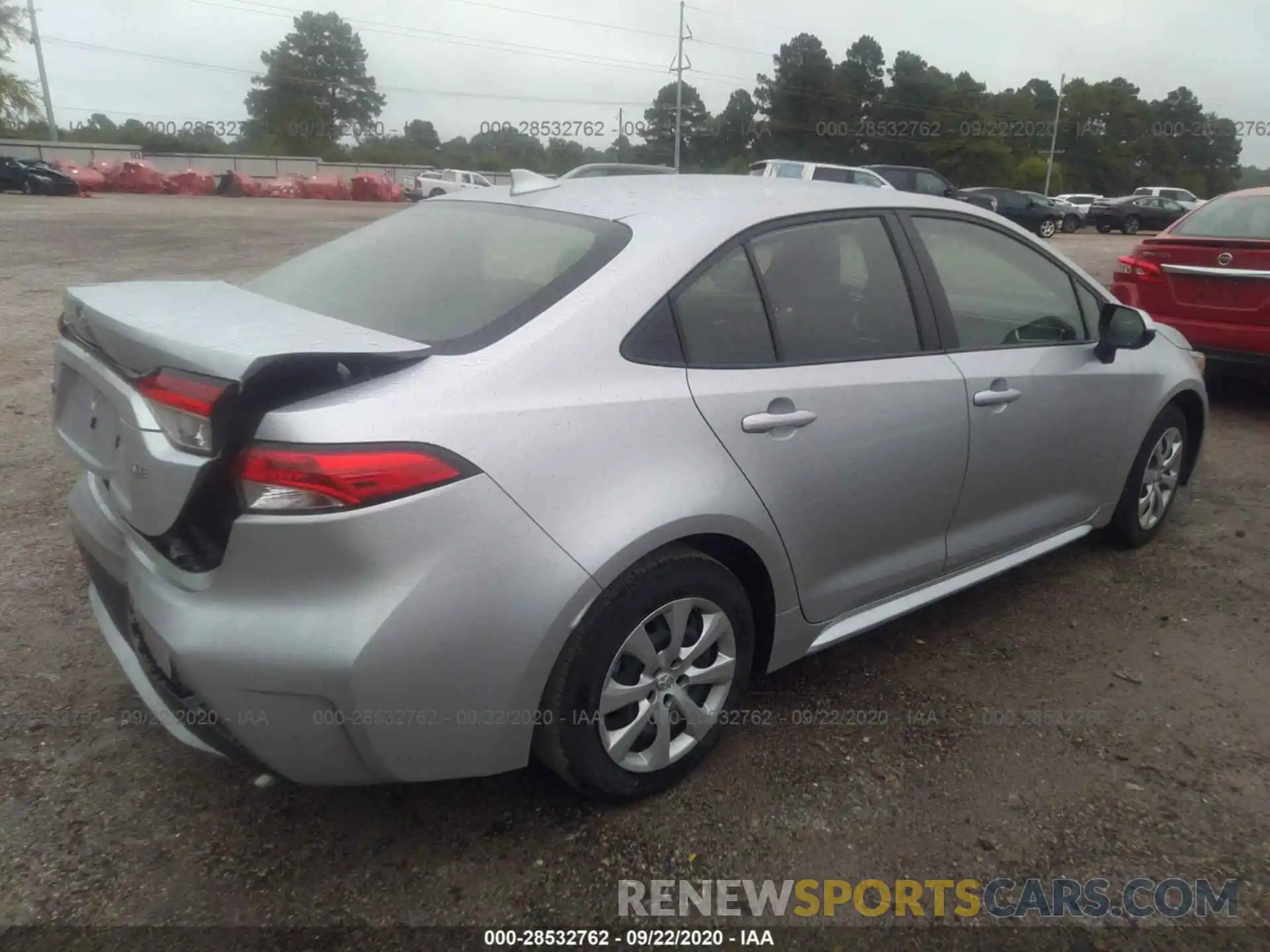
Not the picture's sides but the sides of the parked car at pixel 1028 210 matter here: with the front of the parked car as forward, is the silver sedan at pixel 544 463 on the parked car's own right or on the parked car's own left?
on the parked car's own right

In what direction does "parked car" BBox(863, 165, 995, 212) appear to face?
to the viewer's right

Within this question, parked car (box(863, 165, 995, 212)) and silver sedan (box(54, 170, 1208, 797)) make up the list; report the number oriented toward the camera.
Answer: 0

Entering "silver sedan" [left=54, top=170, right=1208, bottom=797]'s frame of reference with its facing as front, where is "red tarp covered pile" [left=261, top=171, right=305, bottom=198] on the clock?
The red tarp covered pile is roughly at 10 o'clock from the silver sedan.

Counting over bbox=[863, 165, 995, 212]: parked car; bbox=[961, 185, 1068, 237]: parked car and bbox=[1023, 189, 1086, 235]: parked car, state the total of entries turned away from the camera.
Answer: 0

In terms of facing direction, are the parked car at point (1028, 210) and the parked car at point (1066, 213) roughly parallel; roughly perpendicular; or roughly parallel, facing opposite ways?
roughly parallel

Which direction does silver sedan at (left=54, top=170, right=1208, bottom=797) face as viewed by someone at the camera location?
facing away from the viewer and to the right of the viewer

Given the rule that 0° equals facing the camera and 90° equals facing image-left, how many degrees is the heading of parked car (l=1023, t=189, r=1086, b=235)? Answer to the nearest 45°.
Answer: approximately 315°

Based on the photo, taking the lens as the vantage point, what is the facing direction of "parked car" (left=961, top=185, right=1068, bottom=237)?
facing the viewer and to the right of the viewer

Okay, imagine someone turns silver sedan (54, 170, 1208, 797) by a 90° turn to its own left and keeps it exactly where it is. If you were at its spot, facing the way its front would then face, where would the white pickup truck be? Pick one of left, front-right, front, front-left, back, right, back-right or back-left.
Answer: front-right
